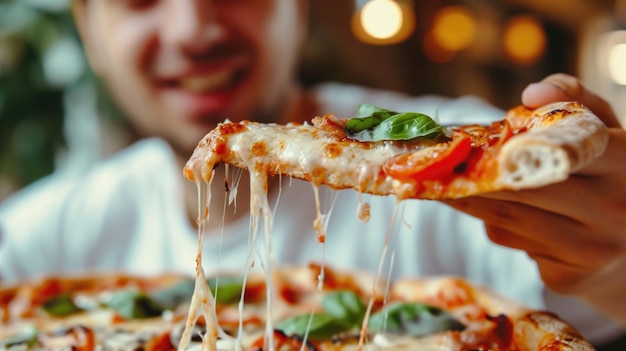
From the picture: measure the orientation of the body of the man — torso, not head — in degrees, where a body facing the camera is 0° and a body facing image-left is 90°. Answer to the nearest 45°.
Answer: approximately 0°
